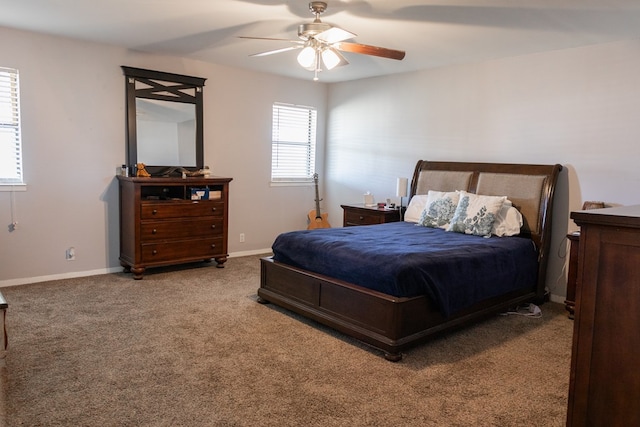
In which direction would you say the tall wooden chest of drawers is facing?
to the viewer's left

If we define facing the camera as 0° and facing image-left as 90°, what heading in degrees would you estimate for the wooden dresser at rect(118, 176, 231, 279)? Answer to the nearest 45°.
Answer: approximately 315°

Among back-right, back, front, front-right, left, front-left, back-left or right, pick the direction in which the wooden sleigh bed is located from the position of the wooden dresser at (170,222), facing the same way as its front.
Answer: front

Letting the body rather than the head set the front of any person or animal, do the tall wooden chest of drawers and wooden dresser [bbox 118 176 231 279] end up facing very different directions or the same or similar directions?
very different directions

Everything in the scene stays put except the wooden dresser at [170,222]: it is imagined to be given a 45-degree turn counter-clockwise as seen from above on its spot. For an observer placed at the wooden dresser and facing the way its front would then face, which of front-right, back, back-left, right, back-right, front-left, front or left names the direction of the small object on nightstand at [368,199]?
front

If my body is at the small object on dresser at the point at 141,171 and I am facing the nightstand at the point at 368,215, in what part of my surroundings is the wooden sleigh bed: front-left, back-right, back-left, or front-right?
front-right

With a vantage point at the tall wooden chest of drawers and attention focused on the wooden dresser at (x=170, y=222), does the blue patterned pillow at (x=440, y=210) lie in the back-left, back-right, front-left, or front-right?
front-right

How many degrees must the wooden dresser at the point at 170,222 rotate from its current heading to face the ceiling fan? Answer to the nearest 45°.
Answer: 0° — it already faces it

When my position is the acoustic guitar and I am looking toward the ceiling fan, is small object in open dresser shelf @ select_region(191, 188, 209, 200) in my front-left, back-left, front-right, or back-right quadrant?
front-right

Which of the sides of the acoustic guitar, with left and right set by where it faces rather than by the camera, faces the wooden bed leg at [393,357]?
front

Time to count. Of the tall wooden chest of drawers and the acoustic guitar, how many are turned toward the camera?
1

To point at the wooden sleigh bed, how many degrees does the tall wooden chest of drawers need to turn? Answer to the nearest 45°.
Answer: approximately 45° to its right

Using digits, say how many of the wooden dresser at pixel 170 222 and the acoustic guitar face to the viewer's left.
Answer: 0

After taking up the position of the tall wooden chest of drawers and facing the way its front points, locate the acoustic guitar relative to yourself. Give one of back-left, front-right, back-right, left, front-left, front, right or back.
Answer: front-right

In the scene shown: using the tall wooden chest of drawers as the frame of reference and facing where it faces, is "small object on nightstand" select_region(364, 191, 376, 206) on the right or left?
on its right

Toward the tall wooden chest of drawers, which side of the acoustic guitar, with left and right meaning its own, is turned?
front

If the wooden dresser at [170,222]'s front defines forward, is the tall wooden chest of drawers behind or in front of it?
in front

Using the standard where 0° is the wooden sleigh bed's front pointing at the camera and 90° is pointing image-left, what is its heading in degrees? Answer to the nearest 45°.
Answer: approximately 45°

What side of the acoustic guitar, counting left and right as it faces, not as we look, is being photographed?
front
